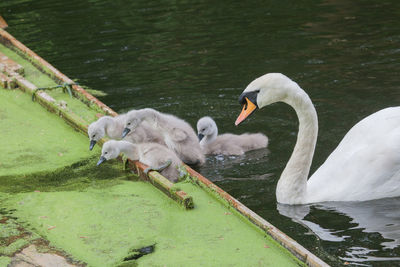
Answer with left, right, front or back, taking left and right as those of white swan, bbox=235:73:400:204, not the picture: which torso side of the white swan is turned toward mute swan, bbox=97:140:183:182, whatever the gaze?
front

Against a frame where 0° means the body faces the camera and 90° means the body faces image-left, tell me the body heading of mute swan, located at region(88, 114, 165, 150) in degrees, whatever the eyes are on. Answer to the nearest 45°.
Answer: approximately 90°

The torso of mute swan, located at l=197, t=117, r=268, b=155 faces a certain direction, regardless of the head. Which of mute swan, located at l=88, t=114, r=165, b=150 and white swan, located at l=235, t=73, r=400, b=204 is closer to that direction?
the mute swan

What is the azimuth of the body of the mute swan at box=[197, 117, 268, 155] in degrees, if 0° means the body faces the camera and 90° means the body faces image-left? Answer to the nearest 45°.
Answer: approximately 90°

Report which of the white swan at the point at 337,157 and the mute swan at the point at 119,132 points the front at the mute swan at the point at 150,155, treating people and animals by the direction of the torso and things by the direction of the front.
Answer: the white swan

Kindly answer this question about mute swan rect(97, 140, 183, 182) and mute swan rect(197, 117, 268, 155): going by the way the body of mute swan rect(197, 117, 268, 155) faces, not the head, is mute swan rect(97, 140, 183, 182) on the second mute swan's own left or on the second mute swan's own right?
on the second mute swan's own left

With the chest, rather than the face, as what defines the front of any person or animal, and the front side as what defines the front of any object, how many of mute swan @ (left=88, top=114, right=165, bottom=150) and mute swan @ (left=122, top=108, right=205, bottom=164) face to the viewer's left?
2

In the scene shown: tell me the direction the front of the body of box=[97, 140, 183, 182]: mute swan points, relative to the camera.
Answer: to the viewer's left

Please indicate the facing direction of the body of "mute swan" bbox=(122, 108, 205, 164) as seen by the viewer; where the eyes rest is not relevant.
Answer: to the viewer's left

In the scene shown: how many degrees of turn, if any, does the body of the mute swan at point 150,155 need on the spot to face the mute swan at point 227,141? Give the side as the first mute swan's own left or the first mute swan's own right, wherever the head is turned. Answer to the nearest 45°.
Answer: approximately 135° to the first mute swan's own right

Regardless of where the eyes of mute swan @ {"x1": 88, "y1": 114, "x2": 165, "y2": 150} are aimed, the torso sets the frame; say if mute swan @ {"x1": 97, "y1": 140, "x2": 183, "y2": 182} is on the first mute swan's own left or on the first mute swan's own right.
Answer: on the first mute swan's own left

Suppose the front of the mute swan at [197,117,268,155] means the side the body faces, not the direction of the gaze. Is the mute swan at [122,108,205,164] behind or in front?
in front

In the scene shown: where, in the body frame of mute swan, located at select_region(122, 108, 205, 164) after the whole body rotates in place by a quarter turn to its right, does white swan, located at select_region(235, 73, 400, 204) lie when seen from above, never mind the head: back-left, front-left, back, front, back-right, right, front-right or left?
back-right

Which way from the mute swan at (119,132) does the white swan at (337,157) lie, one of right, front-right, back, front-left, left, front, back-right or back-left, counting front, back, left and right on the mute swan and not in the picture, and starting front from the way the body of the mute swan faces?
back-left

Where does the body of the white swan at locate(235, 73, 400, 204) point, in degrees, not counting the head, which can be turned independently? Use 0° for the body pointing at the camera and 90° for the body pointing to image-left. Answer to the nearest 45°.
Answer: approximately 90°

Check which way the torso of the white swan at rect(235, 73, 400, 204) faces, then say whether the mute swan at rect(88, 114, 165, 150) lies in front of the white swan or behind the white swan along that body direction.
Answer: in front
